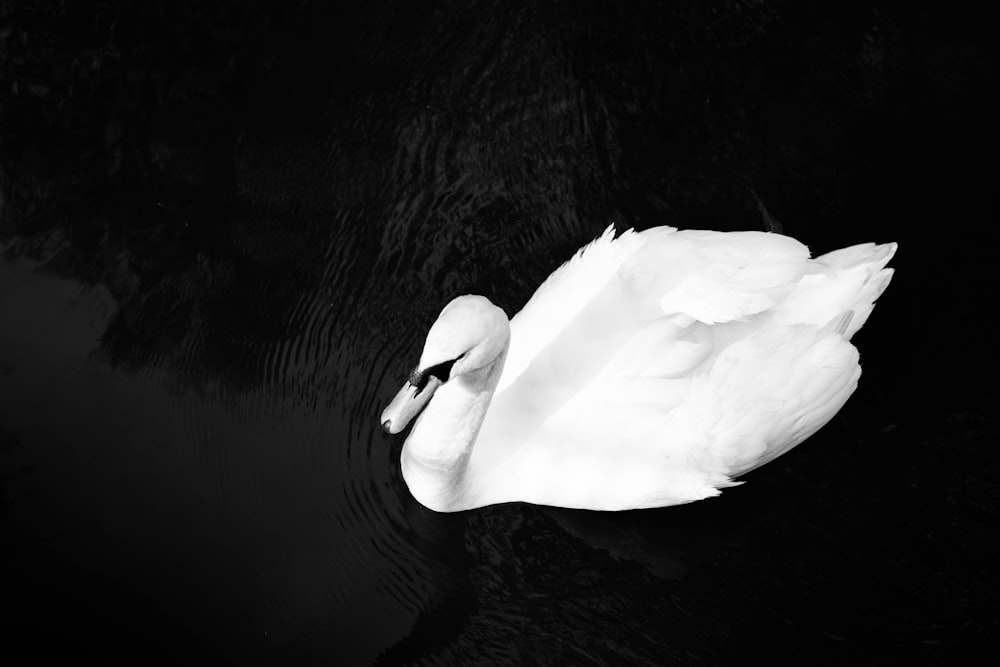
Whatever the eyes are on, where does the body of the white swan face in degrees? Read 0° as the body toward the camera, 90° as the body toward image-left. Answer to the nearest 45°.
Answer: approximately 45°
